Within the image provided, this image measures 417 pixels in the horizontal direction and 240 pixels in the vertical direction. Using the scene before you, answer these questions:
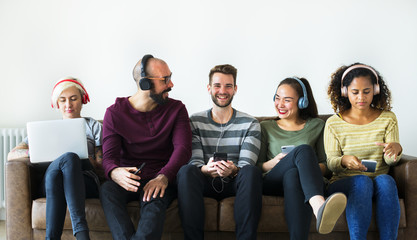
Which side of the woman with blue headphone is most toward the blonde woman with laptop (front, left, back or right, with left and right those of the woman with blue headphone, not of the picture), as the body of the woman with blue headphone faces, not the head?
right

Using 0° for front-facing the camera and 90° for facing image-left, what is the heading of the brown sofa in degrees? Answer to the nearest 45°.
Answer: approximately 0°

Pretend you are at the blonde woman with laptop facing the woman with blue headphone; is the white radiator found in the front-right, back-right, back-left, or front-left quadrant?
back-left

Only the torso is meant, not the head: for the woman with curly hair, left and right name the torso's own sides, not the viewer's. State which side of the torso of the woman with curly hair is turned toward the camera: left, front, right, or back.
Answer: front

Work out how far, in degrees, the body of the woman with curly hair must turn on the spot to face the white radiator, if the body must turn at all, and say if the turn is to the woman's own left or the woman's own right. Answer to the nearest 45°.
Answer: approximately 90° to the woman's own right

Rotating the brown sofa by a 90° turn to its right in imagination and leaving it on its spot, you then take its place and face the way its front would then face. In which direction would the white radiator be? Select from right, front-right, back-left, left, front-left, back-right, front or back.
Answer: front-right

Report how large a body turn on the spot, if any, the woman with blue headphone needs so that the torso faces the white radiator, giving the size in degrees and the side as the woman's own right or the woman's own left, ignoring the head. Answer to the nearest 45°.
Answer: approximately 90° to the woman's own right

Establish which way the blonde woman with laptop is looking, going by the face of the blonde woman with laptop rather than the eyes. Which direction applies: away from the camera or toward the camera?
toward the camera

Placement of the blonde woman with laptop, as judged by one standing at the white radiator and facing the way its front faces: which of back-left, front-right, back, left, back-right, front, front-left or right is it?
front

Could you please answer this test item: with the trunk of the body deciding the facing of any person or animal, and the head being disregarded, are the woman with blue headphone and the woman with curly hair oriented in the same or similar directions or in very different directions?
same or similar directions

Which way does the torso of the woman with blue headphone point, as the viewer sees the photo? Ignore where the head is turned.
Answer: toward the camera

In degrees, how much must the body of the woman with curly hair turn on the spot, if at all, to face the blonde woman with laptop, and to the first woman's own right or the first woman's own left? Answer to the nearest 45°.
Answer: approximately 45° to the first woman's own right
